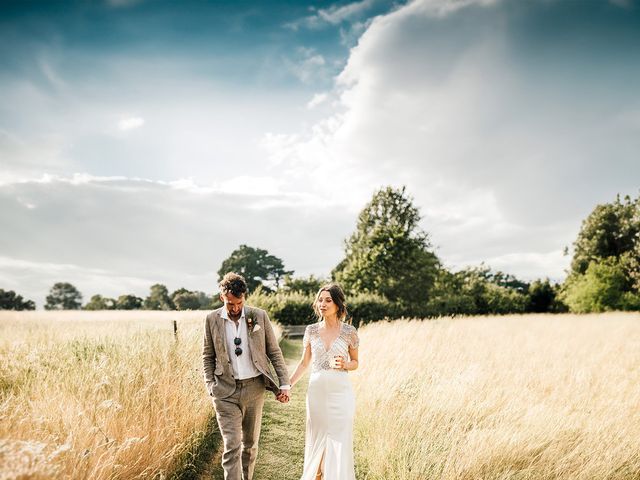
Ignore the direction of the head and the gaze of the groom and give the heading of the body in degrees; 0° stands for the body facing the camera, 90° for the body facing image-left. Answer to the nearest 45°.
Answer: approximately 0°

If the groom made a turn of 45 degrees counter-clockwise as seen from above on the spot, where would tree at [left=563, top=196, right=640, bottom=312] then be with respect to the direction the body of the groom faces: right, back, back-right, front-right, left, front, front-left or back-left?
left

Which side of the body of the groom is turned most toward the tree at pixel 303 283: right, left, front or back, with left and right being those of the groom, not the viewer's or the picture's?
back

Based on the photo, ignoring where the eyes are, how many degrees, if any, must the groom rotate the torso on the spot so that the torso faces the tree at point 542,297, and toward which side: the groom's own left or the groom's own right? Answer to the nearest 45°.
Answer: approximately 135° to the groom's own left

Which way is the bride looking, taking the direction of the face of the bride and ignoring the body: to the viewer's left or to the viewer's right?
to the viewer's left

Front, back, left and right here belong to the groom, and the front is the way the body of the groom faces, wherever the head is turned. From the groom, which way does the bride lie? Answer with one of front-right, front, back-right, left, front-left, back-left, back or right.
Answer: left

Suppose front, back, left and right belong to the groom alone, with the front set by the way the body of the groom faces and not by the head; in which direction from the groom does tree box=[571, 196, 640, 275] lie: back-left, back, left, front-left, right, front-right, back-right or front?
back-left

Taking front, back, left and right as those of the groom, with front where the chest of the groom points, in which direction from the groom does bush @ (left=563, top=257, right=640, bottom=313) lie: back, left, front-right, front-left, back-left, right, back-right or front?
back-left
